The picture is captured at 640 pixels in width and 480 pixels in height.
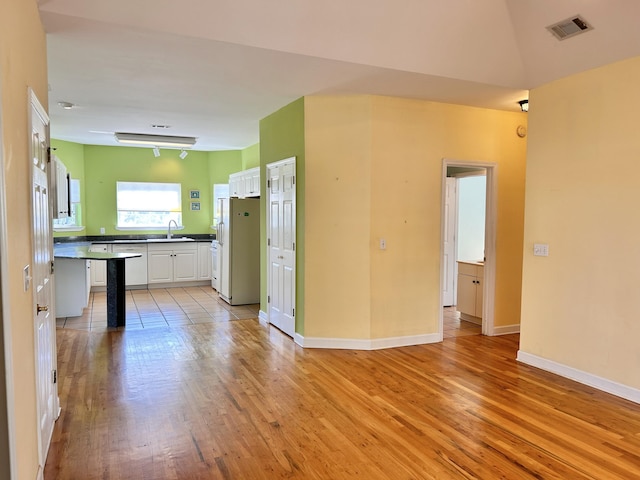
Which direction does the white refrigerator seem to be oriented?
to the viewer's left

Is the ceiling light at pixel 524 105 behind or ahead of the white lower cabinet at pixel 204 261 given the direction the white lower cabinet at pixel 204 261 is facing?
ahead

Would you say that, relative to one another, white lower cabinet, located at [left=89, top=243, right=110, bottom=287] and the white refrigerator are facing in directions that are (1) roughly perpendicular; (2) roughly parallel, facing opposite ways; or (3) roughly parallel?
roughly perpendicular

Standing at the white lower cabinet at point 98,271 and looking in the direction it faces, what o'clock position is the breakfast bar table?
The breakfast bar table is roughly at 12 o'clock from the white lower cabinet.

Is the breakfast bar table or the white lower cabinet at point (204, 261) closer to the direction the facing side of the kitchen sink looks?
the breakfast bar table

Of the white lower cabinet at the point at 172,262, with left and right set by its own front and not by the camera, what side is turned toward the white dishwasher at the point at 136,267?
right

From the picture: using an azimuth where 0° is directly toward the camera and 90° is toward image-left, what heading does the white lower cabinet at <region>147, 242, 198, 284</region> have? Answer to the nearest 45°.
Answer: approximately 0°

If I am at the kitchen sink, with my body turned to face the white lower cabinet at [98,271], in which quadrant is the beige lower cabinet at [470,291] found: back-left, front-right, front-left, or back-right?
back-left

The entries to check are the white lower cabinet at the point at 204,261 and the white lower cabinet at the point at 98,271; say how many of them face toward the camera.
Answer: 2

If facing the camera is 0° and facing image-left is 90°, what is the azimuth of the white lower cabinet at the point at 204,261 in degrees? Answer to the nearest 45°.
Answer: approximately 0°

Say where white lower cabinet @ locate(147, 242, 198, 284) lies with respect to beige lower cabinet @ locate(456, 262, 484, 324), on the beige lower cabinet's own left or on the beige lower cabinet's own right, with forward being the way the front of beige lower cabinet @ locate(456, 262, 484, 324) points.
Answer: on the beige lower cabinet's own right
